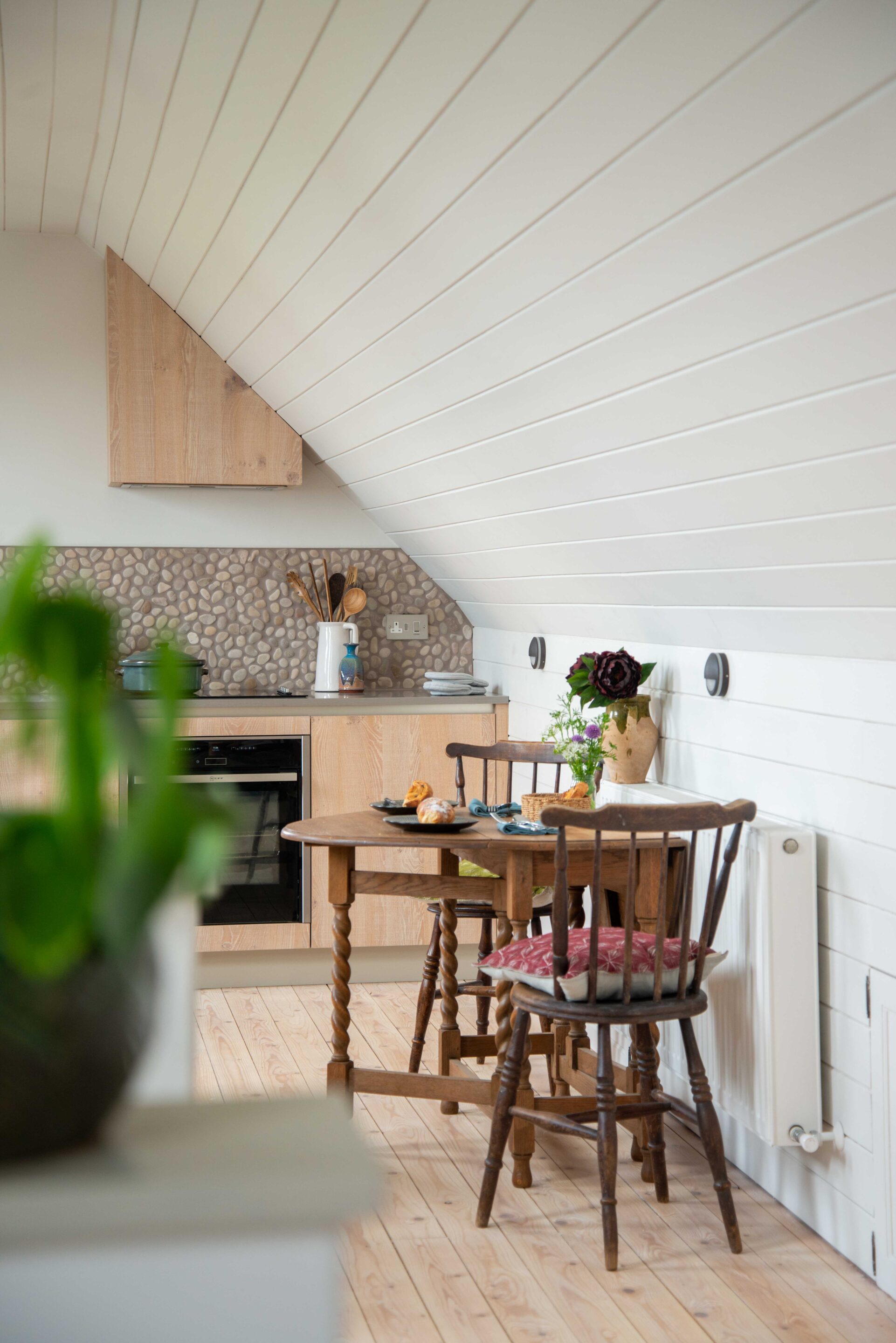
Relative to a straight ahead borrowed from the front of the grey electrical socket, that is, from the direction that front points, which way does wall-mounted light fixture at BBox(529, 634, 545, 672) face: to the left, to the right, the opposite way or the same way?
to the right

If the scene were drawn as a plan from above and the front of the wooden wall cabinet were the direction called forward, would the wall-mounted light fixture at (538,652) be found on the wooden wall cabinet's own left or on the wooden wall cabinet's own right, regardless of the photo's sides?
on the wooden wall cabinet's own left

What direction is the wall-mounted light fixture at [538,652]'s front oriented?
to the viewer's left

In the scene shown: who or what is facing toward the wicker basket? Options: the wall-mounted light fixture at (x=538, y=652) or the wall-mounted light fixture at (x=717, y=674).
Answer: the wall-mounted light fixture at (x=717, y=674)

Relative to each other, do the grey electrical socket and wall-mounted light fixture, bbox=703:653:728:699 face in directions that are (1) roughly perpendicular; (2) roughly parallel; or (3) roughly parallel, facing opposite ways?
roughly perpendicular

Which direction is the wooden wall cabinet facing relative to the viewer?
toward the camera

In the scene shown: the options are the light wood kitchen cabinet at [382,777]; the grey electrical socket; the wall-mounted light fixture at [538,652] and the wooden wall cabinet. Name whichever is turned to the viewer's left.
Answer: the wall-mounted light fixture

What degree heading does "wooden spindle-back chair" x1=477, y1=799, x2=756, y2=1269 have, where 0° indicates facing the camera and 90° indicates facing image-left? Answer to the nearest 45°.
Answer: approximately 135°

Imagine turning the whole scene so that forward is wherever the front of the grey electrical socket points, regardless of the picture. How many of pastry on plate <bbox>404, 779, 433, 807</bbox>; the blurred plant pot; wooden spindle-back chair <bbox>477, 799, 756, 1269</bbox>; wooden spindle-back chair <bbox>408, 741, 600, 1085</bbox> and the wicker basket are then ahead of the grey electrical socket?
5

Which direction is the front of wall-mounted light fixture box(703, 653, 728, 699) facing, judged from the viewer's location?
facing to the left of the viewer

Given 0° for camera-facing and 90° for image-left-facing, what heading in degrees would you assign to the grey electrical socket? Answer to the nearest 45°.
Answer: approximately 0°

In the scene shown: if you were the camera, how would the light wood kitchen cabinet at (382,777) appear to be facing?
facing the viewer

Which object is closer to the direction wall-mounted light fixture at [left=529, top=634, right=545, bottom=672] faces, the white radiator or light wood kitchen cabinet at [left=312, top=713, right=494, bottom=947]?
the light wood kitchen cabinet
